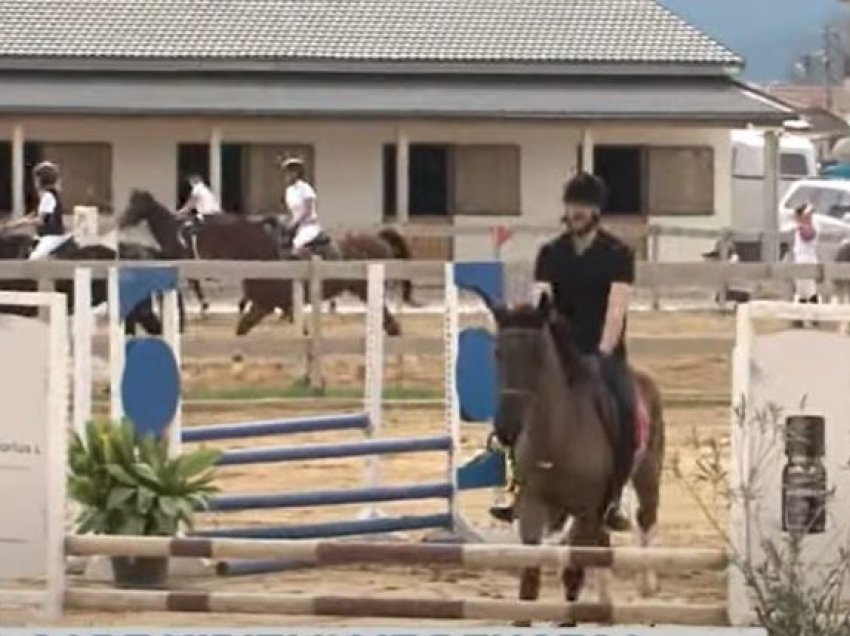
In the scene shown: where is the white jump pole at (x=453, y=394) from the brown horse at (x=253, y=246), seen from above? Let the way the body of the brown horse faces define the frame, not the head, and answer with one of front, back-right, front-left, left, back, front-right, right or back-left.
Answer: left

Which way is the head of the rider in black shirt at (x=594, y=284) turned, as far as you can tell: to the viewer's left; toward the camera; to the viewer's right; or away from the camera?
toward the camera

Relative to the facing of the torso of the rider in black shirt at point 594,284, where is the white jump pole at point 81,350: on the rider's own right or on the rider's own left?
on the rider's own right

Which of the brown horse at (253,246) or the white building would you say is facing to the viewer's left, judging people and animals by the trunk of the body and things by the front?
the brown horse

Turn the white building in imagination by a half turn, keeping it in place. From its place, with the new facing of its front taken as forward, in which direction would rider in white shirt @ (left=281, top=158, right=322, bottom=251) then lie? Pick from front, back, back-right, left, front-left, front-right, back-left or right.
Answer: back

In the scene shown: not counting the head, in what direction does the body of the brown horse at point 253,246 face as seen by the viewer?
to the viewer's left

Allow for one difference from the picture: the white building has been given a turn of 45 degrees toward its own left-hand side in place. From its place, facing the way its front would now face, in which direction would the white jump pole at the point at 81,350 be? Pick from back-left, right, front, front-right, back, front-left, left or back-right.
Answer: front-right

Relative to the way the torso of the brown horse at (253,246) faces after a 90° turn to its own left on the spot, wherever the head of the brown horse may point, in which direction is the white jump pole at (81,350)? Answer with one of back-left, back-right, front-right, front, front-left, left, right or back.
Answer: front

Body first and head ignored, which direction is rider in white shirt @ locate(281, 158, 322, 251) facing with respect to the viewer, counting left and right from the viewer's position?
facing to the left of the viewer

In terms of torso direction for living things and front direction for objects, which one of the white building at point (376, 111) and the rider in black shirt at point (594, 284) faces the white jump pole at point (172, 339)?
the white building

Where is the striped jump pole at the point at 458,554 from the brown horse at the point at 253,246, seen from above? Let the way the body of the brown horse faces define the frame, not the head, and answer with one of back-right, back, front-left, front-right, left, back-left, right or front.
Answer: left

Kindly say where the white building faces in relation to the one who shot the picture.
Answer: facing the viewer

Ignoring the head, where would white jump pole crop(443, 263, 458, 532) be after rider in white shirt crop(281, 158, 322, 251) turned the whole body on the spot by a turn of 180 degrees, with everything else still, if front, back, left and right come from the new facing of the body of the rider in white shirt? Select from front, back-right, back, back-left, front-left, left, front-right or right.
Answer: right

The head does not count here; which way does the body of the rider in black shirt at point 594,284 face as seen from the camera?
toward the camera
